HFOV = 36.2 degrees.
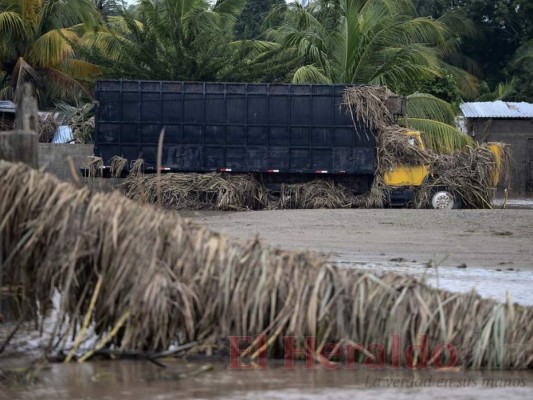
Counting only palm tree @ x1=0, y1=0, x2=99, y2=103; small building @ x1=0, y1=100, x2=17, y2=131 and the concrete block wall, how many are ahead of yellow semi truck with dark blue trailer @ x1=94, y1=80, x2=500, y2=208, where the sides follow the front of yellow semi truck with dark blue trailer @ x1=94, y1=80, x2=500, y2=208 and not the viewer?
0

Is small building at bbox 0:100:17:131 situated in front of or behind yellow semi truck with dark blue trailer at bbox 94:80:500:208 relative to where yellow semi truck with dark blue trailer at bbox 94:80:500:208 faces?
behind

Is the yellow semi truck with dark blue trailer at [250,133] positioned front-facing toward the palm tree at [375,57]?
no

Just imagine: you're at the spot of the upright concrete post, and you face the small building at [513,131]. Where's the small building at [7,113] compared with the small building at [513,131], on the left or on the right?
left

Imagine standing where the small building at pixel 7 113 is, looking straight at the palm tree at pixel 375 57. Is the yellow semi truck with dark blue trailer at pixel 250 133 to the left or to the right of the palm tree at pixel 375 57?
right

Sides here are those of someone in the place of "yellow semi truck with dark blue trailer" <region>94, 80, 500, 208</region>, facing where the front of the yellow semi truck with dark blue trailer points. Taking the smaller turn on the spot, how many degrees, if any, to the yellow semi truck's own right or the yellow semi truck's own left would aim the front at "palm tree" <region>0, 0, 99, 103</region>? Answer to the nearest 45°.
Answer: approximately 135° to the yellow semi truck's own left

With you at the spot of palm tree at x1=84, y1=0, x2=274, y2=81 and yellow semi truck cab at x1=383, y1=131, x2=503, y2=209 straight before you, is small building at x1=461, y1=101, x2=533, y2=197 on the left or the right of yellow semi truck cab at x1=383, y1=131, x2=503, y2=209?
left

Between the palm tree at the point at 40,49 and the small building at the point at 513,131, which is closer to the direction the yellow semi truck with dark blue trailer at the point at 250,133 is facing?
the small building

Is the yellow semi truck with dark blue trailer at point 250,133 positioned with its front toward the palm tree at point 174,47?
no

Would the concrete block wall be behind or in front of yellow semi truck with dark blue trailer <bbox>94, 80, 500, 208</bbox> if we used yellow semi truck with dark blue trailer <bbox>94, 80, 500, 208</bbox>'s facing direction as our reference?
behind

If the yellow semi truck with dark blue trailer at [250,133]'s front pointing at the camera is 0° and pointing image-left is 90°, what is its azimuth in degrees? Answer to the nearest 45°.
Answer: approximately 270°
